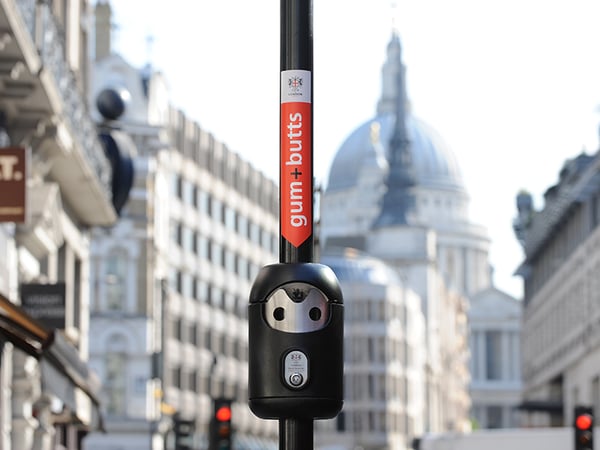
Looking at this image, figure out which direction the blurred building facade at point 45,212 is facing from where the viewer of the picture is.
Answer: facing to the right of the viewer

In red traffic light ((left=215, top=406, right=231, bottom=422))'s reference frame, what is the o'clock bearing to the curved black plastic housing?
The curved black plastic housing is roughly at 12 o'clock from the red traffic light.

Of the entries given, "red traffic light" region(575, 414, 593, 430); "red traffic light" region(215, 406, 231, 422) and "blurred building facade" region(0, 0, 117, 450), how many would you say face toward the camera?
2

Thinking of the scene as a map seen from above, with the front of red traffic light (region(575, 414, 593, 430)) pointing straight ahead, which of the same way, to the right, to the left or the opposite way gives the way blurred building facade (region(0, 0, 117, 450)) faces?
to the left

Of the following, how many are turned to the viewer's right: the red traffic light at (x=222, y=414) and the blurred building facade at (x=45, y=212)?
1

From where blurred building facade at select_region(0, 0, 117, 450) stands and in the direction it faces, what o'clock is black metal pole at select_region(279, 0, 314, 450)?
The black metal pole is roughly at 3 o'clock from the blurred building facade.

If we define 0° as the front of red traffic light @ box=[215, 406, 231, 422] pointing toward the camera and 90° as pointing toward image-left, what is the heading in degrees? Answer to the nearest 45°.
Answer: approximately 0°

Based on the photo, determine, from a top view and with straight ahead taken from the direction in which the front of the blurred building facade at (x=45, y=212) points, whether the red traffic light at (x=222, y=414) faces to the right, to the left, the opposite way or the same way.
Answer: to the right
